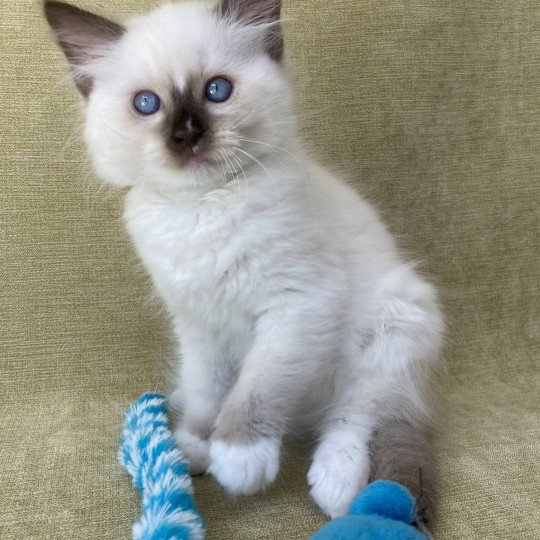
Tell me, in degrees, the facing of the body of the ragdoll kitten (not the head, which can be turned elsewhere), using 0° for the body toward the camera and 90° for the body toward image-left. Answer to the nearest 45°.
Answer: approximately 45°
